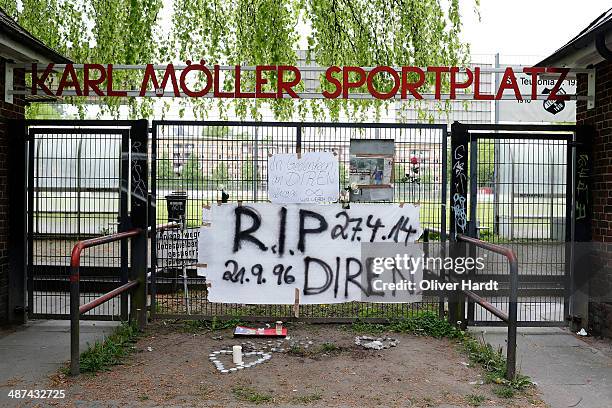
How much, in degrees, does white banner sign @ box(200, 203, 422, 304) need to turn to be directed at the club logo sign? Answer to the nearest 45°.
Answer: approximately 90° to its left

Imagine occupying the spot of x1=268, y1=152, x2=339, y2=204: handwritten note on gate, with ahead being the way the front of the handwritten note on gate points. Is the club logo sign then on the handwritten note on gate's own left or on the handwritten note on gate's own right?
on the handwritten note on gate's own left

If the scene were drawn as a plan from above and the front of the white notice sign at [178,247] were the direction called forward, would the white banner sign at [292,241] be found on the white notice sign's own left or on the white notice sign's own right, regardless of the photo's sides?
on the white notice sign's own left
